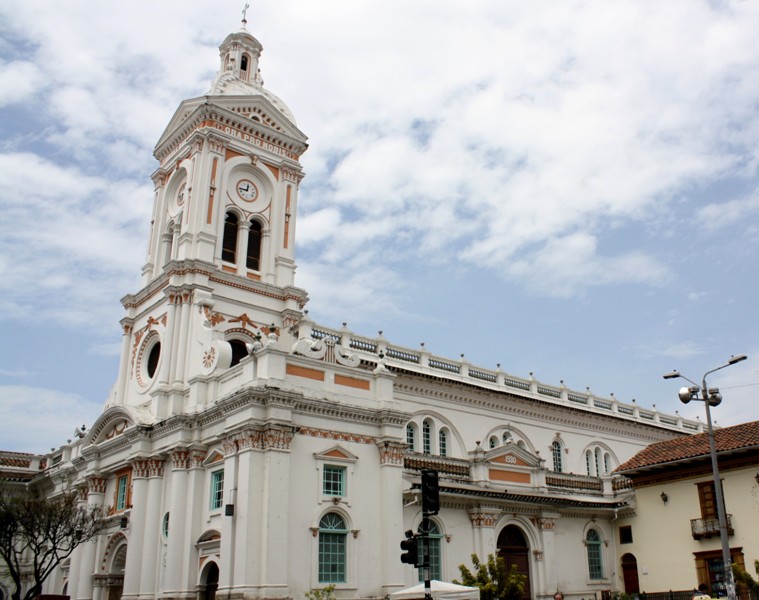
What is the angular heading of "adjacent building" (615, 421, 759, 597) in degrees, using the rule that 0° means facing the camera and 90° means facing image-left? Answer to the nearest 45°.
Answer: approximately 45°

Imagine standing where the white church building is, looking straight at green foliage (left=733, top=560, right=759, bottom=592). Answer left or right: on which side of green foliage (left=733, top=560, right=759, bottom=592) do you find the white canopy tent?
right

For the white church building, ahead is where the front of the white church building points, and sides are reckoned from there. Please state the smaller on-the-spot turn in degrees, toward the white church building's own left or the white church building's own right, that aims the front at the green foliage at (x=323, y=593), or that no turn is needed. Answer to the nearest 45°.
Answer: approximately 45° to the white church building's own left

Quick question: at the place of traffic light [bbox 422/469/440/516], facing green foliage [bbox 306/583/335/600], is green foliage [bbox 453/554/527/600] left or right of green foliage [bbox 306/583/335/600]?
right

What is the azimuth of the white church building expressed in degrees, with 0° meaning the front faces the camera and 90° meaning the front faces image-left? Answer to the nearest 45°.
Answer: approximately 45°

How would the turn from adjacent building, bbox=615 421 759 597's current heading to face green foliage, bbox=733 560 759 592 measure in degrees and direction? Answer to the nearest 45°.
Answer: approximately 45° to its left

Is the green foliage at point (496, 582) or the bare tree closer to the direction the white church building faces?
the bare tree

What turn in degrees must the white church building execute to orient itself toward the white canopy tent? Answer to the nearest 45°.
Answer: approximately 90° to its left

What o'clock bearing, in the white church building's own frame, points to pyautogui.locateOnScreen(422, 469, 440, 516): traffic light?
The traffic light is roughly at 10 o'clock from the white church building.
